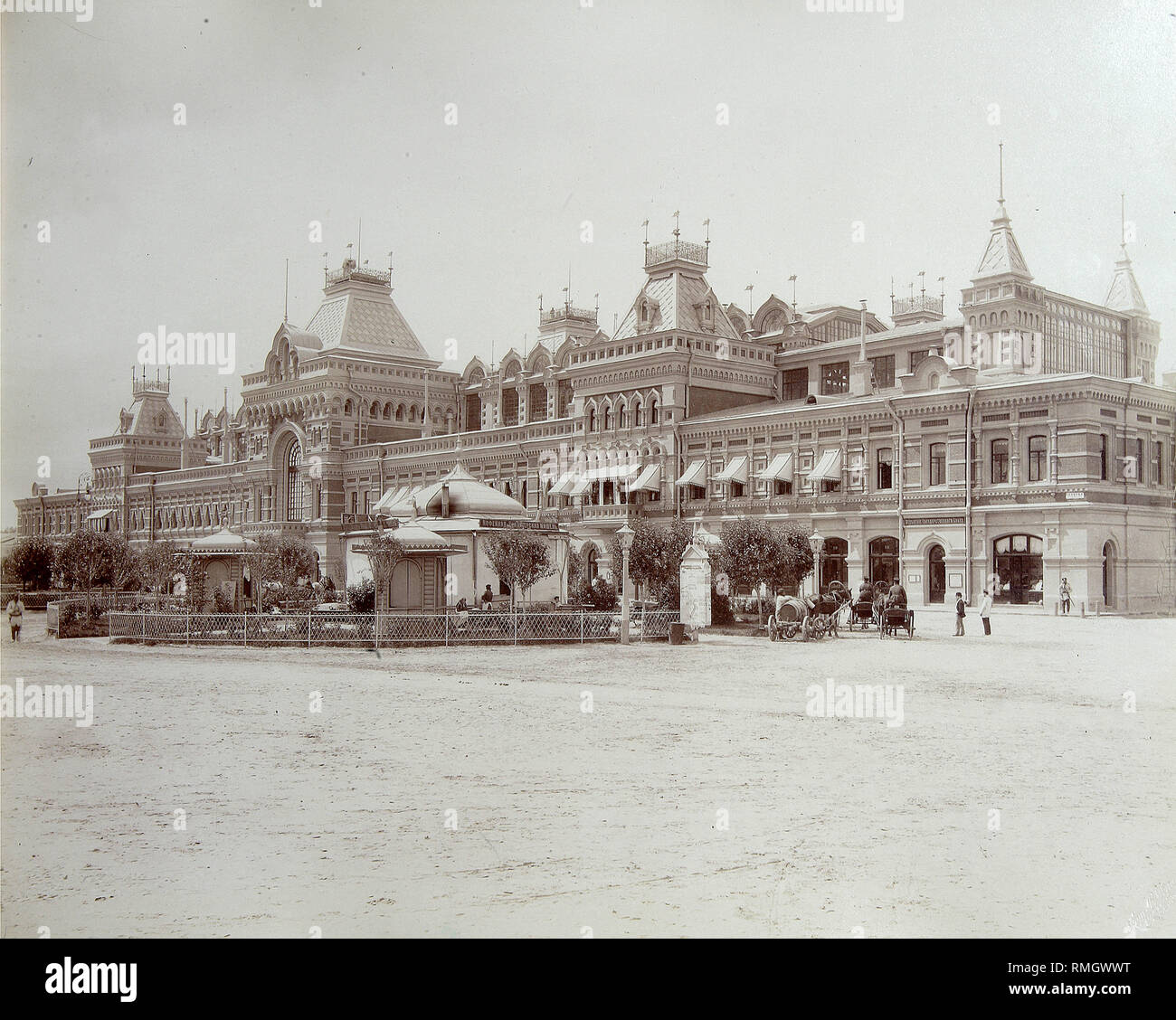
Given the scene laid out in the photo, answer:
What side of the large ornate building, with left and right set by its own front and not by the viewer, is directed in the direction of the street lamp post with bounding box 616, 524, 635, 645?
front

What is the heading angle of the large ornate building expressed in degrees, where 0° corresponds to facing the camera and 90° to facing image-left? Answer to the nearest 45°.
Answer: approximately 45°

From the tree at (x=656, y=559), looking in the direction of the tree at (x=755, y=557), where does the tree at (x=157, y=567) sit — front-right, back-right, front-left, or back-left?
back-left

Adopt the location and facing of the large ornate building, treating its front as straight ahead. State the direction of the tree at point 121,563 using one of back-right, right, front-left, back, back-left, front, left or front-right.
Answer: front-right

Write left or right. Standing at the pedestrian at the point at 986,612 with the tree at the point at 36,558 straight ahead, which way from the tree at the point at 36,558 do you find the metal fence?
left

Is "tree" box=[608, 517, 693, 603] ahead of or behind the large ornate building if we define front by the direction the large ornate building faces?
ahead

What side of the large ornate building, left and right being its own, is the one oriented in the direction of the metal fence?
front

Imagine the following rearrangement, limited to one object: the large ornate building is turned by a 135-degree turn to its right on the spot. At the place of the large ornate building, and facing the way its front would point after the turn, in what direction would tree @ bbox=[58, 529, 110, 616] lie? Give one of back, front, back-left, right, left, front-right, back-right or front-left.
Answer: left

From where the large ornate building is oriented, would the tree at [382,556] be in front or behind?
in front

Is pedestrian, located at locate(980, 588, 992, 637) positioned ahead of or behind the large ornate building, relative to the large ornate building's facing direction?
ahead

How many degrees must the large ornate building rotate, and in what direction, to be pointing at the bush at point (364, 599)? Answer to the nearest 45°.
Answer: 0° — it already faces it

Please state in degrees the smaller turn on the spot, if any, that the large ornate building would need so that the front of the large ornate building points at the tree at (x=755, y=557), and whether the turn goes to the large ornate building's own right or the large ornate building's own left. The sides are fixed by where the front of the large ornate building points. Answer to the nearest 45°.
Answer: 0° — it already faces it
